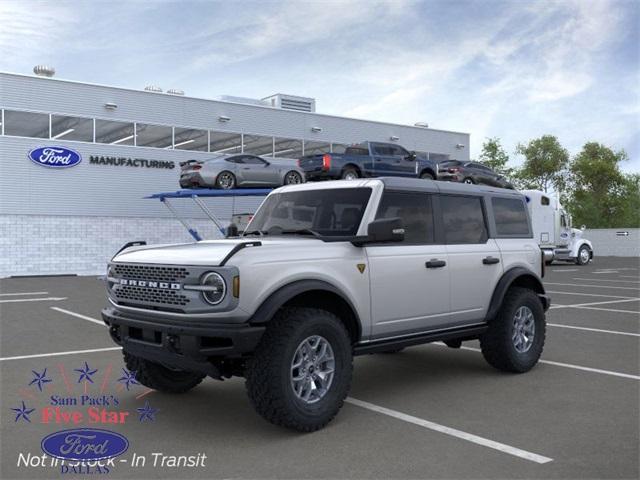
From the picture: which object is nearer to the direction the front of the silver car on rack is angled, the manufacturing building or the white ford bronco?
the manufacturing building

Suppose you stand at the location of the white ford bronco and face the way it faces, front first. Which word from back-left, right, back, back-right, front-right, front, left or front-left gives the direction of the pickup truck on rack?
back-right

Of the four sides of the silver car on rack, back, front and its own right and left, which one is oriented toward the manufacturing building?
left

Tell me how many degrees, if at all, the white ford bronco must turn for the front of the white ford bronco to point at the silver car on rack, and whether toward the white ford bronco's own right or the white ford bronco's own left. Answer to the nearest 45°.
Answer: approximately 135° to the white ford bronco's own right

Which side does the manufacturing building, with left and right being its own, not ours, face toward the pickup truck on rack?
front

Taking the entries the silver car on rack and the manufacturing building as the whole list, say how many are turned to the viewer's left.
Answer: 0

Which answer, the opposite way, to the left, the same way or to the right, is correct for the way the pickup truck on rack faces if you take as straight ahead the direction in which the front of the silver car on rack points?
the same way

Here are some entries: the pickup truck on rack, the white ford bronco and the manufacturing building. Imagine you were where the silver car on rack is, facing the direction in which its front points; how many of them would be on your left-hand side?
1

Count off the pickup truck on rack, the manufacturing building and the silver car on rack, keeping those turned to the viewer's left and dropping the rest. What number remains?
0

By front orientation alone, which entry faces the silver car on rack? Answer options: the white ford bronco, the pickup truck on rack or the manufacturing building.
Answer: the manufacturing building

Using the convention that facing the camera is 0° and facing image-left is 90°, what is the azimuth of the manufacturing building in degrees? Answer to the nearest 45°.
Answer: approximately 315°

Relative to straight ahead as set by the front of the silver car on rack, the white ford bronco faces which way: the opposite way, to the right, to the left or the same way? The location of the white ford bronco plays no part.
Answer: the opposite way

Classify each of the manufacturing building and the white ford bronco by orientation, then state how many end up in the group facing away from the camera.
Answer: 0

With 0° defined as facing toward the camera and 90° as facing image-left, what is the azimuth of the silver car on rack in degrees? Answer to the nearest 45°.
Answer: approximately 225°

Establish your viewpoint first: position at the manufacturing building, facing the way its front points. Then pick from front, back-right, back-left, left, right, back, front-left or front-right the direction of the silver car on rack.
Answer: front

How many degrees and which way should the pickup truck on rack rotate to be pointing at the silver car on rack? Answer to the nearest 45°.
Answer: approximately 135° to its left

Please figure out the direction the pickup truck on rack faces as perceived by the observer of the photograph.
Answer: facing away from the viewer and to the right of the viewer

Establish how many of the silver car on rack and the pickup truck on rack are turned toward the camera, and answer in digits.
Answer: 0
